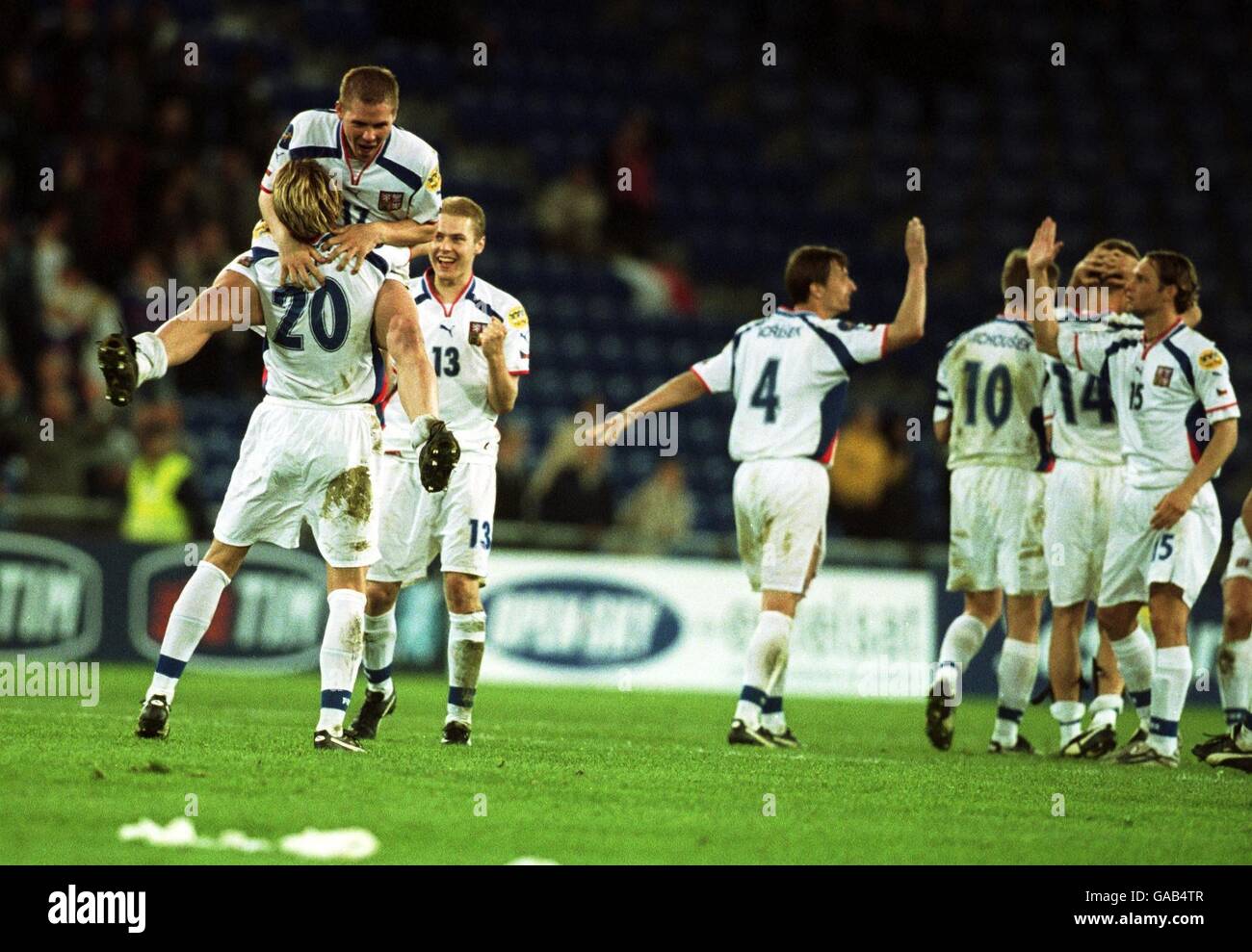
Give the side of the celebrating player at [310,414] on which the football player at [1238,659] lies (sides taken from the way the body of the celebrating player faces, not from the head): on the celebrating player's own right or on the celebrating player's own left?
on the celebrating player's own right

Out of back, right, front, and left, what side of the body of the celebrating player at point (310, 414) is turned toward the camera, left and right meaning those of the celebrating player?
back

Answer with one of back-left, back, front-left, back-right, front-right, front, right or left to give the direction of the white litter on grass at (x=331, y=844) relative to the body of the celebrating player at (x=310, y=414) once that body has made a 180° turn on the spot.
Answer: front

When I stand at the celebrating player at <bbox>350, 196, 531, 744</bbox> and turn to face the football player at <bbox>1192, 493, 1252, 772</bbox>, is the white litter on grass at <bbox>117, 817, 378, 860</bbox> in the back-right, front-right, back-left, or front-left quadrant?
back-right

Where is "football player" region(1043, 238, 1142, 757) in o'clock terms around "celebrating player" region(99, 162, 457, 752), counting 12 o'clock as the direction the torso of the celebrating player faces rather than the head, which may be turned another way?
The football player is roughly at 2 o'clock from the celebrating player.

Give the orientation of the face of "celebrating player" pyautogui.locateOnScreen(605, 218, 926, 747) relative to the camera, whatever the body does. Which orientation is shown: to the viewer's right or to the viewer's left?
to the viewer's right

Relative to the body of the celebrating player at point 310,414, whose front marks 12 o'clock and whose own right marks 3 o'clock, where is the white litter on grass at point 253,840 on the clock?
The white litter on grass is roughly at 6 o'clock from the celebrating player.

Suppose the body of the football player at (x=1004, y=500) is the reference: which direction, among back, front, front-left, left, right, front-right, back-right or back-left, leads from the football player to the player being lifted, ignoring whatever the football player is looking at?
back-left

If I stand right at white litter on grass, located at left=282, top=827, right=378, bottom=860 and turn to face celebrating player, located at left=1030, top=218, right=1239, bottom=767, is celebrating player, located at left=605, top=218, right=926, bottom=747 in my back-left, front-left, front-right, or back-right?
front-left

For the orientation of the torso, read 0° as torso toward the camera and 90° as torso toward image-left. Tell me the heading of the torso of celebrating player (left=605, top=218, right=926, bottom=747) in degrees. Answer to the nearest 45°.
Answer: approximately 225°

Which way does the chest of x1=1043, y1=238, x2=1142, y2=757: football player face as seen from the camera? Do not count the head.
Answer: away from the camera

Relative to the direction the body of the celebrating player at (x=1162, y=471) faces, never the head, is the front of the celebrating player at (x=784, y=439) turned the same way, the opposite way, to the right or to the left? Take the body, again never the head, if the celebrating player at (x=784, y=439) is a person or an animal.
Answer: the opposite way

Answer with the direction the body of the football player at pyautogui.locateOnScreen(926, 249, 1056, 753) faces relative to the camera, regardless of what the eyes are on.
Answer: away from the camera

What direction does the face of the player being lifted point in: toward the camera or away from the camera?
toward the camera

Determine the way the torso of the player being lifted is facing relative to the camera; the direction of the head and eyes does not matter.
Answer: toward the camera
